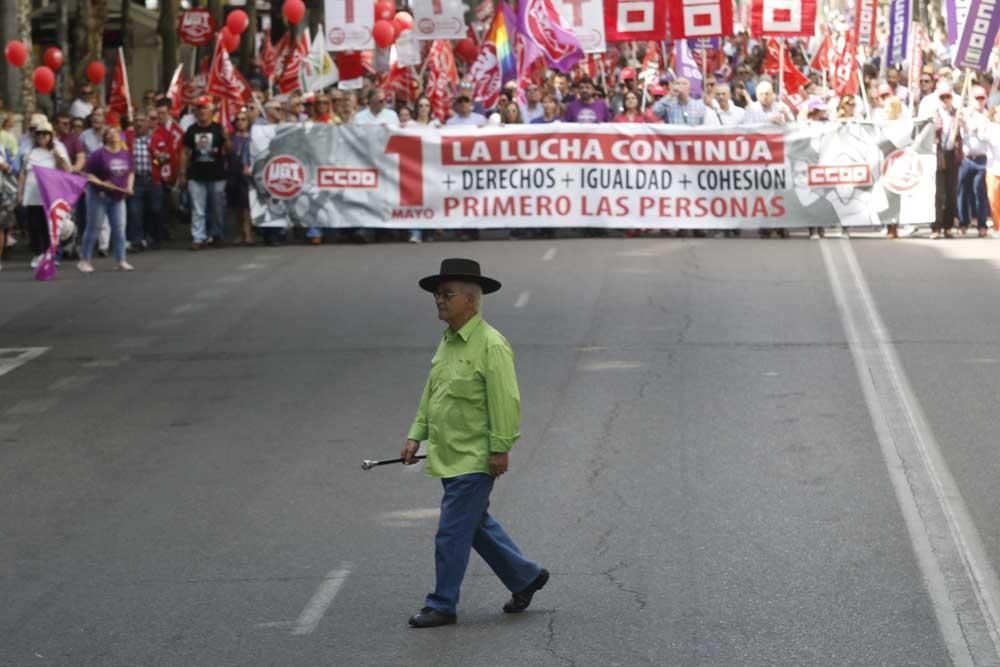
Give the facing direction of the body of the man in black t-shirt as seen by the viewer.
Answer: toward the camera

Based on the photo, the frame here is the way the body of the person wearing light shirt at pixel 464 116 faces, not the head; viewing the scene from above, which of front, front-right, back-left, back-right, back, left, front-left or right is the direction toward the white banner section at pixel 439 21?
back

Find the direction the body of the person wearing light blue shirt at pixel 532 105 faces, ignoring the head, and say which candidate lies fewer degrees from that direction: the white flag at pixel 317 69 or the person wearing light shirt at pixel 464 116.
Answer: the person wearing light shirt

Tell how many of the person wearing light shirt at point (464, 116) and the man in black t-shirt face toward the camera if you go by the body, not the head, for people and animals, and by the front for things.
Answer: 2

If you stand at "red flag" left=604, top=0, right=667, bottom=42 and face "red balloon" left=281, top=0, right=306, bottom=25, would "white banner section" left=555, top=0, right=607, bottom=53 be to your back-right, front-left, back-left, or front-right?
front-left

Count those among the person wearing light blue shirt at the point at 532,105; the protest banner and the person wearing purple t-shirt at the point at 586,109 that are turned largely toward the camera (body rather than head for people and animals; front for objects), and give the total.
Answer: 3

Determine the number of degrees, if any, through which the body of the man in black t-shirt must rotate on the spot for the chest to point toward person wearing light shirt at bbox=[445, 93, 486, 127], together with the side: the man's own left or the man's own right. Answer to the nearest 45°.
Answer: approximately 90° to the man's own left

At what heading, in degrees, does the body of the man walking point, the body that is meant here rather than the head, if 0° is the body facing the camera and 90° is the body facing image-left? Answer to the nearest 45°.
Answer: approximately 45°

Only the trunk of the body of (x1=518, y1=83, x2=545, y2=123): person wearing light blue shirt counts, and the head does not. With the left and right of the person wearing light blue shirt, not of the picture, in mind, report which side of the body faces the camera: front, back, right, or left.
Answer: front

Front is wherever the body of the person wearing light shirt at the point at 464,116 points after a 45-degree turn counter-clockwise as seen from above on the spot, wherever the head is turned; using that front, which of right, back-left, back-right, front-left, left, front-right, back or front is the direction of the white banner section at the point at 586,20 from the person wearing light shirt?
left

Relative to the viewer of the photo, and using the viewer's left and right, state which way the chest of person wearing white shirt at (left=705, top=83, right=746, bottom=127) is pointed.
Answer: facing the viewer
